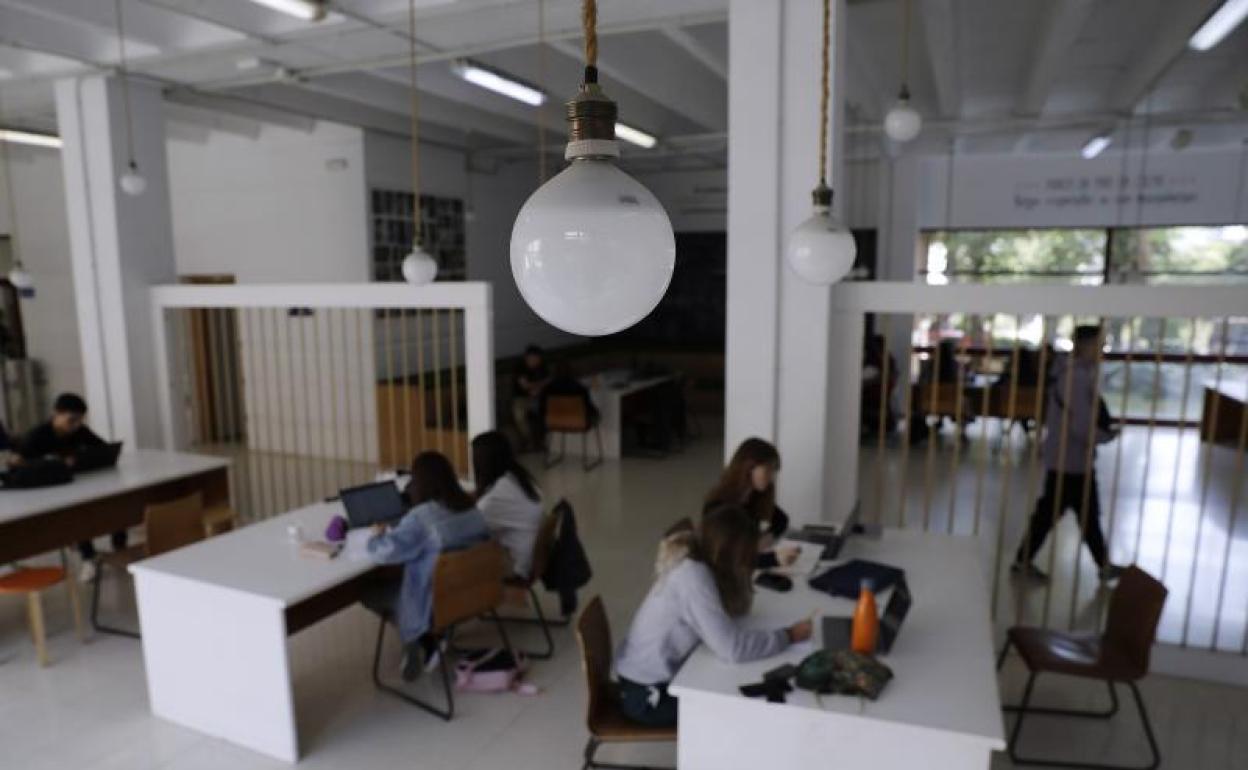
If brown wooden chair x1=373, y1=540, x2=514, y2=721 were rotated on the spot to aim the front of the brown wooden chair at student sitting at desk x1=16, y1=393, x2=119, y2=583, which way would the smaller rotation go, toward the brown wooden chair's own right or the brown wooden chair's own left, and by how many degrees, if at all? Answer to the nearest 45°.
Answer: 0° — it already faces them

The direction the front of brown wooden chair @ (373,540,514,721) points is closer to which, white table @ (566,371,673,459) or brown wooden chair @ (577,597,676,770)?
the white table

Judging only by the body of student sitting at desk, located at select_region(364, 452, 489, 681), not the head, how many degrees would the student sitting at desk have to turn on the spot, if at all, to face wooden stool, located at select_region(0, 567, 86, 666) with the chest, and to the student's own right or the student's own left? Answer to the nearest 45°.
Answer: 0° — they already face it

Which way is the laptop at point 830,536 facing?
to the viewer's left

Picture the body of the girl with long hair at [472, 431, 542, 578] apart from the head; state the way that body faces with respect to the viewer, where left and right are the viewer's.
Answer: facing away from the viewer and to the left of the viewer

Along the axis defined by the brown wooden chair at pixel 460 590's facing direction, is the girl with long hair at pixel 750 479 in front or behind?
behind

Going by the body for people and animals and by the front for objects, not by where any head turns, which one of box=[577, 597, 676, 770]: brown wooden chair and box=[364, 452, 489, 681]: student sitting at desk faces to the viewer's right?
the brown wooden chair

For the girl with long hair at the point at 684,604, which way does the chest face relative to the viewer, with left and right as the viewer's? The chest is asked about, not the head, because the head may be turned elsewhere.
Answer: facing to the right of the viewer

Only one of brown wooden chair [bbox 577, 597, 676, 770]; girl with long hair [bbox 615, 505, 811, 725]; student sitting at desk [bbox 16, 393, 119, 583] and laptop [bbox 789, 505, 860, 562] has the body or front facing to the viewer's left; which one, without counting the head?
the laptop

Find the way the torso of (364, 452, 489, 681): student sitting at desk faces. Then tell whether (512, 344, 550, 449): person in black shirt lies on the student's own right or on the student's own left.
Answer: on the student's own right

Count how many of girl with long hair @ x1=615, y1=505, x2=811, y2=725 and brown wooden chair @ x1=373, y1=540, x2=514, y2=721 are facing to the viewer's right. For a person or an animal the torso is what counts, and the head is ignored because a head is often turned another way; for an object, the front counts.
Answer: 1

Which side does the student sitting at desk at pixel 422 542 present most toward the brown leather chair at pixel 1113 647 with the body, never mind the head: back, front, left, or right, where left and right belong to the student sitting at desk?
back

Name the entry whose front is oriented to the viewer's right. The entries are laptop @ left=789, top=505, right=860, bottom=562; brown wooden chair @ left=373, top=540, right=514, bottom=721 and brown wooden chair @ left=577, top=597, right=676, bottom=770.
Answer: brown wooden chair @ left=577, top=597, right=676, bottom=770

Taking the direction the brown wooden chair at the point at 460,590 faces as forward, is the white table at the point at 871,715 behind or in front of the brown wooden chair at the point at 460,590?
behind
